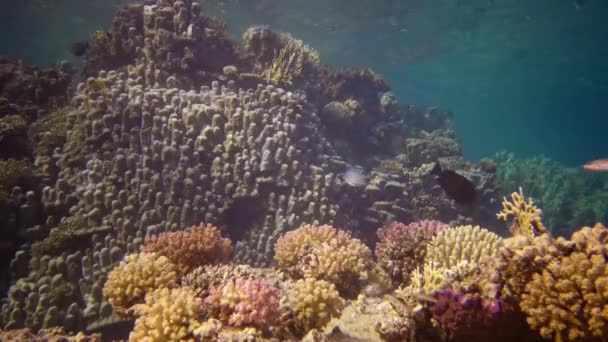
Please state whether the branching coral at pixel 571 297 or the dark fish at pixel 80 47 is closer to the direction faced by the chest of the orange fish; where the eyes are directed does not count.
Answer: the dark fish

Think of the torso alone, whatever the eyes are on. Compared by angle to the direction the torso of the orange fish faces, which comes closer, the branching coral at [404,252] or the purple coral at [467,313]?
the branching coral

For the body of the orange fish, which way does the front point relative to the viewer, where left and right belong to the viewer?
facing to the left of the viewer
